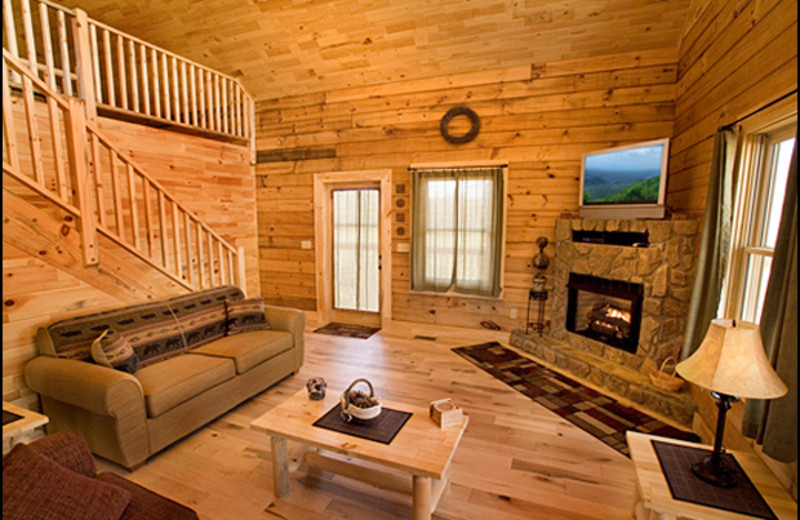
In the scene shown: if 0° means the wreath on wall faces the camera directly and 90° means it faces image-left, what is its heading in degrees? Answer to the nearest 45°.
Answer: approximately 0°

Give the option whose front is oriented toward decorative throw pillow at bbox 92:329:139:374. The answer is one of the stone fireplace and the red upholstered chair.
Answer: the stone fireplace

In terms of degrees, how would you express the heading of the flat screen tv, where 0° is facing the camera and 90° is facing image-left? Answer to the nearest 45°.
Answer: approximately 45°

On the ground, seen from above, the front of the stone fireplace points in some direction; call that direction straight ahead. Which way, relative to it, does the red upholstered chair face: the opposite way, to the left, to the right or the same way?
the opposite way

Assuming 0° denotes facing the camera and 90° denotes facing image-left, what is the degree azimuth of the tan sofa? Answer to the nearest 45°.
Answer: approximately 315°

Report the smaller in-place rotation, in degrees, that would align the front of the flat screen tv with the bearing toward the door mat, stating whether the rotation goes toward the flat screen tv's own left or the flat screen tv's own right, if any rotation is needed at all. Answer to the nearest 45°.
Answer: approximately 45° to the flat screen tv's own right
